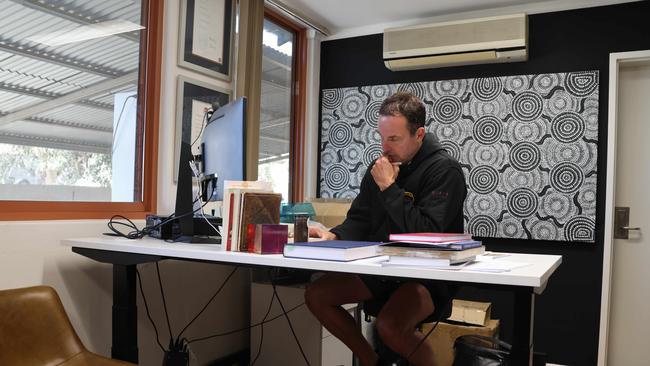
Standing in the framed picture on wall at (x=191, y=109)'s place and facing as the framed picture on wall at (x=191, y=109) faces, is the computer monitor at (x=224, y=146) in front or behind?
in front

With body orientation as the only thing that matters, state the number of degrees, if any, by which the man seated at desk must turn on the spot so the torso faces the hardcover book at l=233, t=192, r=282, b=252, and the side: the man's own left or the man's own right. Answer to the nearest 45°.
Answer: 0° — they already face it

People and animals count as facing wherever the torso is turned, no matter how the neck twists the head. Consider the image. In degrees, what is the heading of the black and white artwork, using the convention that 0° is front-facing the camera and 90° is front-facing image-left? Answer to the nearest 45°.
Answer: approximately 45°

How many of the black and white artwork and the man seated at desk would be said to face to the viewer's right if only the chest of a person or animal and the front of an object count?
0

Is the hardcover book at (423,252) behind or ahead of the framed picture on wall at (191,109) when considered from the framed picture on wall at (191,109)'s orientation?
ahead

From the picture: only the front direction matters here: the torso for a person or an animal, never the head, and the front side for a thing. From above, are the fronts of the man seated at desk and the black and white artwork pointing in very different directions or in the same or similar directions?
same or similar directions

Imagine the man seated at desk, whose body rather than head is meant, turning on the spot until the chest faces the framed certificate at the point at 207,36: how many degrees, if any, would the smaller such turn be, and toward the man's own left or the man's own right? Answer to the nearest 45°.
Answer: approximately 90° to the man's own right

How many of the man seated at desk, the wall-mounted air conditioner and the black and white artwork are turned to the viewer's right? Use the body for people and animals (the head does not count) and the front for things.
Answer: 0

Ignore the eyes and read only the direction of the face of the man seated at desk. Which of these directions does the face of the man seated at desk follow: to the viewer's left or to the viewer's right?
to the viewer's left

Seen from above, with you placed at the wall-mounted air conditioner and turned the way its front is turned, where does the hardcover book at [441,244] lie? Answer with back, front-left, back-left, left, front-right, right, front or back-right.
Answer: front-left

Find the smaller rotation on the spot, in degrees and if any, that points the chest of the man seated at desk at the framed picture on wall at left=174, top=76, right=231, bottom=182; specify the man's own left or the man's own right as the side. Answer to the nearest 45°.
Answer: approximately 90° to the man's own right

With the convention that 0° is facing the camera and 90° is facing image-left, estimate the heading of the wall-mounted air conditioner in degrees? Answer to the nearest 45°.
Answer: approximately 45°
